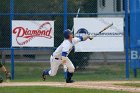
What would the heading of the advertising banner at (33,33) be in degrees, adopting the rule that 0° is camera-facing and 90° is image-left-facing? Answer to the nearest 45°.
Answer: approximately 0°

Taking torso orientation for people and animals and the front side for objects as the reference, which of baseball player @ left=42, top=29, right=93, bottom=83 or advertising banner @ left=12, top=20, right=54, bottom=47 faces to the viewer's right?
the baseball player

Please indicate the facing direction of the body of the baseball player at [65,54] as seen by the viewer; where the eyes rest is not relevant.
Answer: to the viewer's right

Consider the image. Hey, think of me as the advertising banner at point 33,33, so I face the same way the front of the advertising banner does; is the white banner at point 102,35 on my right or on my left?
on my left

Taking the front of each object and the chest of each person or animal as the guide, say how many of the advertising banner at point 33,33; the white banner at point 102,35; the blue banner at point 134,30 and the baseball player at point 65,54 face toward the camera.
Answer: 3

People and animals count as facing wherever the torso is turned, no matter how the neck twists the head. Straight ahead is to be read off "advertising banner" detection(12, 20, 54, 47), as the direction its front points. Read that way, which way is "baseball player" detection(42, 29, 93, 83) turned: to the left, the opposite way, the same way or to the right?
to the left

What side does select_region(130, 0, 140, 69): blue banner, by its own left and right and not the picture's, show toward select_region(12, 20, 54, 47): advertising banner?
right

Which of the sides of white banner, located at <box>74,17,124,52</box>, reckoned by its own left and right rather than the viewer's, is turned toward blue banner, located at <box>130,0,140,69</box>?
left
